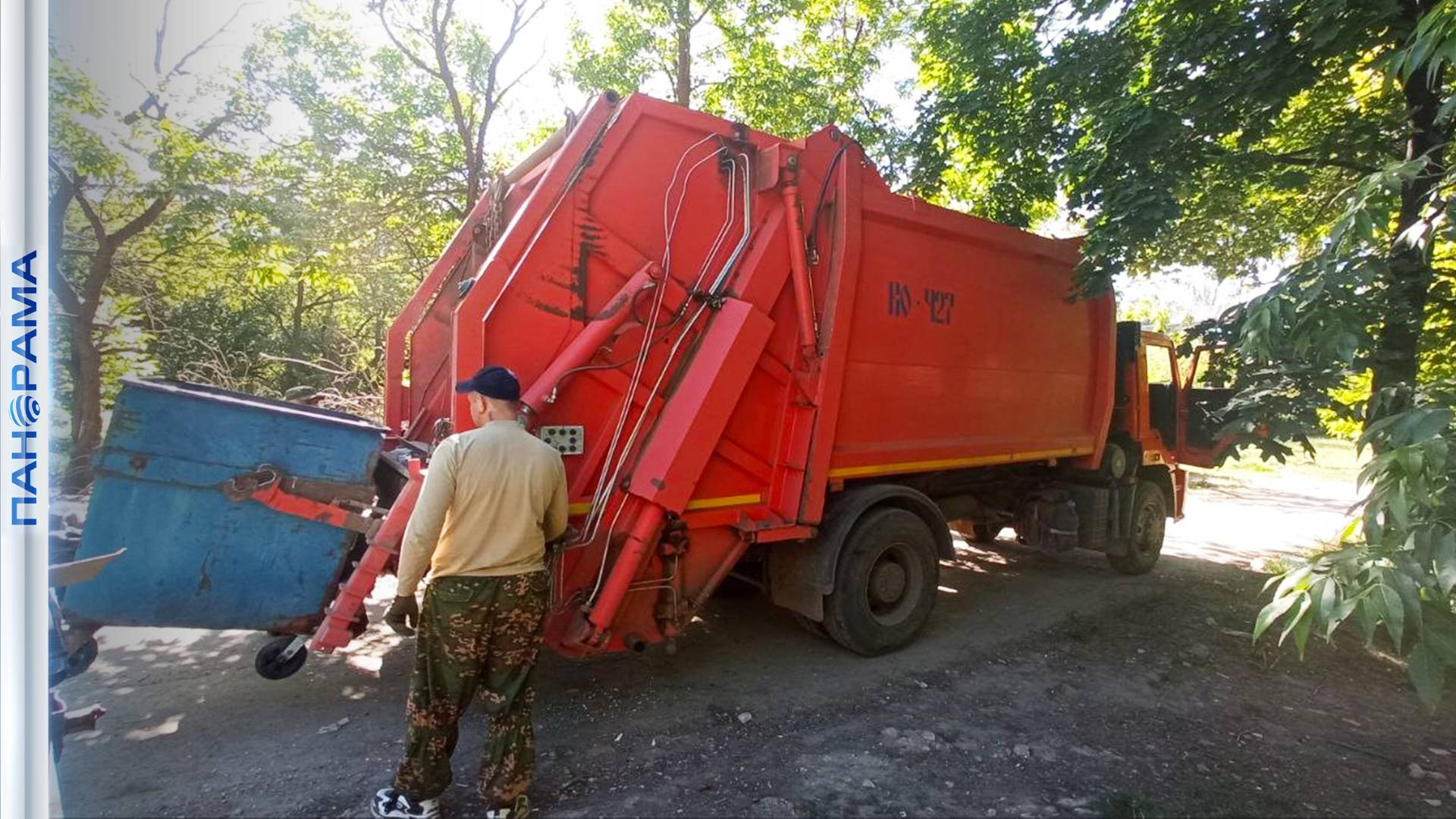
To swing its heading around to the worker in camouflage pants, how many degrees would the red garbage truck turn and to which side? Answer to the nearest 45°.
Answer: approximately 180°

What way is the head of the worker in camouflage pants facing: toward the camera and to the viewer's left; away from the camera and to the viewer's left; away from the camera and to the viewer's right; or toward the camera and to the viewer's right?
away from the camera and to the viewer's left

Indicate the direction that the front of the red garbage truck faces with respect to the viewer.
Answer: facing away from the viewer and to the right of the viewer

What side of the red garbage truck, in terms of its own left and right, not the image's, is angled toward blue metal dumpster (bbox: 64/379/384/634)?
back
